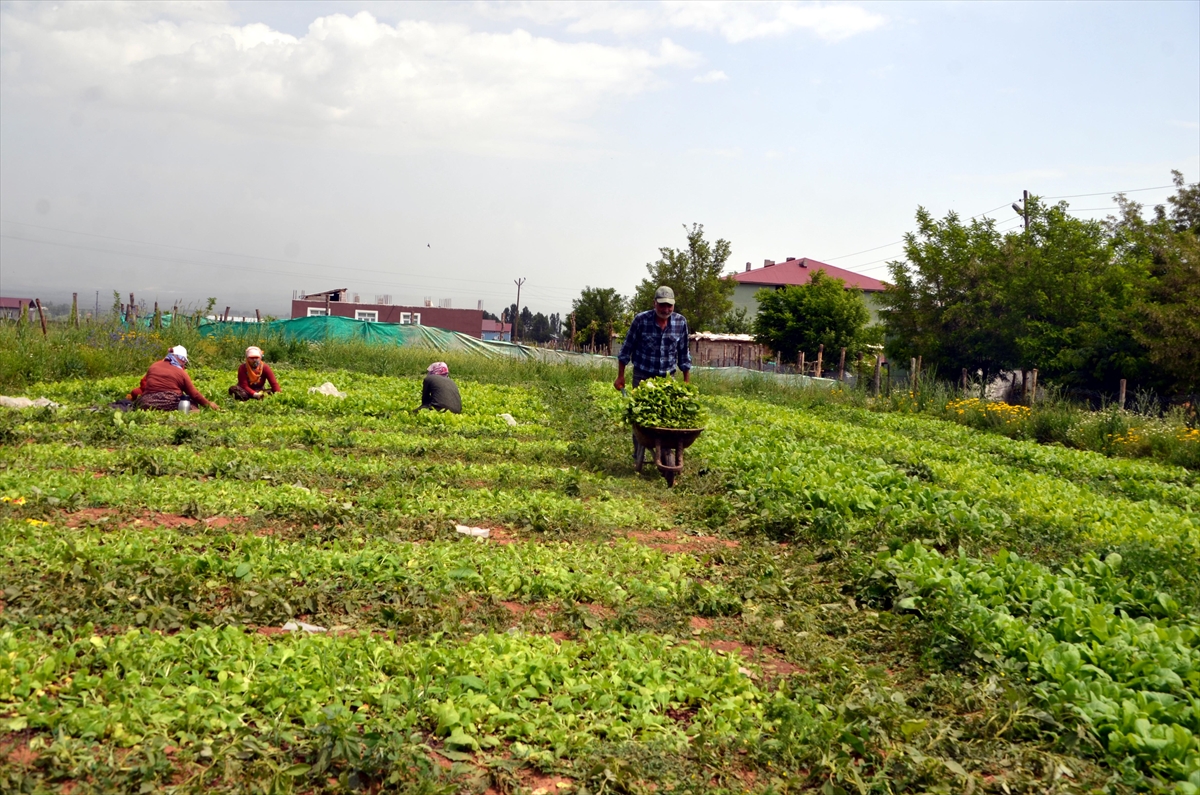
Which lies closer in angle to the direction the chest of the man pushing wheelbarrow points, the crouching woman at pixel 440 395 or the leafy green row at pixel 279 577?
the leafy green row

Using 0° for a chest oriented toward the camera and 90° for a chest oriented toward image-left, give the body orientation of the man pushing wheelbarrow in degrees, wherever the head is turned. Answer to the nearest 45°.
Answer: approximately 0°

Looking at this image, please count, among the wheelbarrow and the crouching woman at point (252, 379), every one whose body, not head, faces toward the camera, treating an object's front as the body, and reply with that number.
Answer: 2

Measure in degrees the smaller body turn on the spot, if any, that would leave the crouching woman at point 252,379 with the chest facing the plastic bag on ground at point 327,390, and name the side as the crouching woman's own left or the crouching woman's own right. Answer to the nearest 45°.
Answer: approximately 135° to the crouching woman's own left

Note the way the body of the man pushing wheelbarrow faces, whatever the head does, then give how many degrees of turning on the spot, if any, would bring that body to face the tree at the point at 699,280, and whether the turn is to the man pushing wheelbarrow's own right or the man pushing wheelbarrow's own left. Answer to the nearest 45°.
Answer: approximately 180°

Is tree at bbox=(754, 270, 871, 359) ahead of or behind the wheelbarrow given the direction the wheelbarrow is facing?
behind

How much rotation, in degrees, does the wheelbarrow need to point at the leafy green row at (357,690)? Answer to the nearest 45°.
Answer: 0° — it already faces it
